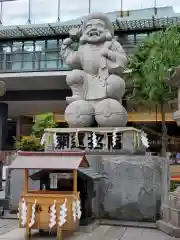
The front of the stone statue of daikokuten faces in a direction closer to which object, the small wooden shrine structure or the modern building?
the small wooden shrine structure

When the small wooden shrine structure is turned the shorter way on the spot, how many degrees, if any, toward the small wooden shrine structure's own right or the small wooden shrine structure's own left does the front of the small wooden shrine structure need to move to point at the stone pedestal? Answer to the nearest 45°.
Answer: approximately 135° to the small wooden shrine structure's own left

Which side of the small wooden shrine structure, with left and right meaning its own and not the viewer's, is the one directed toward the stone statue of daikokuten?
back

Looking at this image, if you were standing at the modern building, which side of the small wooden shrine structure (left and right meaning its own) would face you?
back

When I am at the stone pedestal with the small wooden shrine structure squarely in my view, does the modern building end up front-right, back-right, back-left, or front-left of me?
back-right

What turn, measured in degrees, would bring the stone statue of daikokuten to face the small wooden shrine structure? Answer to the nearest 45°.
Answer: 0° — it already faces it

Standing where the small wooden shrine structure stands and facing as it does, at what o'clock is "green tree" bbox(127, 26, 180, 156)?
The green tree is roughly at 7 o'clock from the small wooden shrine structure.

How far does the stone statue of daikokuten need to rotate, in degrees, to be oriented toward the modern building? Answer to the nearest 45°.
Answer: approximately 180°

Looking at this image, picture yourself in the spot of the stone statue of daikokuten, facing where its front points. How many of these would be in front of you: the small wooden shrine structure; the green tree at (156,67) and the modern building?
1

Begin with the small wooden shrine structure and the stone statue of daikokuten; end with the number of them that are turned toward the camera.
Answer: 2
